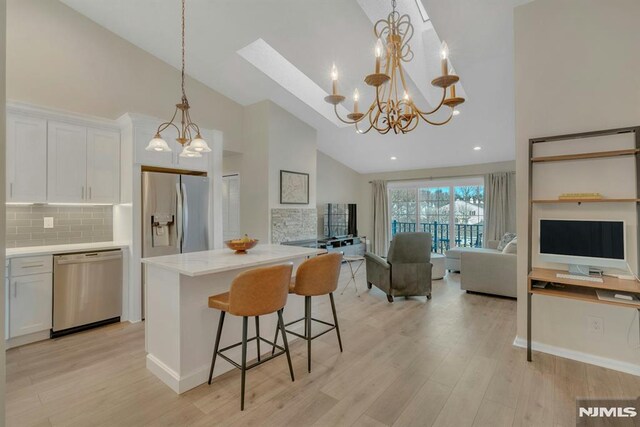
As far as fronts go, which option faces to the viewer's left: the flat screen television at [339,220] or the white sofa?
the white sofa

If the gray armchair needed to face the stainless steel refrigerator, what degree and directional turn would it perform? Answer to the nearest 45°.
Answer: approximately 90° to its left

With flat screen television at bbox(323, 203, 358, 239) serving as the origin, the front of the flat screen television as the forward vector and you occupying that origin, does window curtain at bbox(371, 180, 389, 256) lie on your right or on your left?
on your left

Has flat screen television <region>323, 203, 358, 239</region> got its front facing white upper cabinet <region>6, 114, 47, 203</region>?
no

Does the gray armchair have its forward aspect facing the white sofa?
no

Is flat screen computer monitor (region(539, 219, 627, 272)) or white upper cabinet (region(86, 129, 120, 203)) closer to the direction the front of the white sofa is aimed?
the white upper cabinet

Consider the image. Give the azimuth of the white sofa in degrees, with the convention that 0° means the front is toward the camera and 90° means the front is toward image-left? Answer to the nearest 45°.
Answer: approximately 90°

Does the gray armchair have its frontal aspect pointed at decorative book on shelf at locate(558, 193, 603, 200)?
no

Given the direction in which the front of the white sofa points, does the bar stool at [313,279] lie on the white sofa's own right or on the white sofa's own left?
on the white sofa's own left

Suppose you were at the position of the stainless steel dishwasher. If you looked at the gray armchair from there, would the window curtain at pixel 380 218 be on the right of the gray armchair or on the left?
left

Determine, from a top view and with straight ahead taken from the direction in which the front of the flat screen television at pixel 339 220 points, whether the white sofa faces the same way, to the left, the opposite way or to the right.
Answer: the opposite way

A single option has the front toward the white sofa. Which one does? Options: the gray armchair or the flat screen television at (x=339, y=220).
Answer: the flat screen television

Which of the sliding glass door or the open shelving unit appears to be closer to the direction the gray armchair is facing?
the sliding glass door

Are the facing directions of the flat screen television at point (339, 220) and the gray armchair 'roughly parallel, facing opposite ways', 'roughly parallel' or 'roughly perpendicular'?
roughly parallel, facing opposite ways

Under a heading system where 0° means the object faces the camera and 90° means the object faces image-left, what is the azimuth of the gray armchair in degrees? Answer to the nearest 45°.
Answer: approximately 135°
